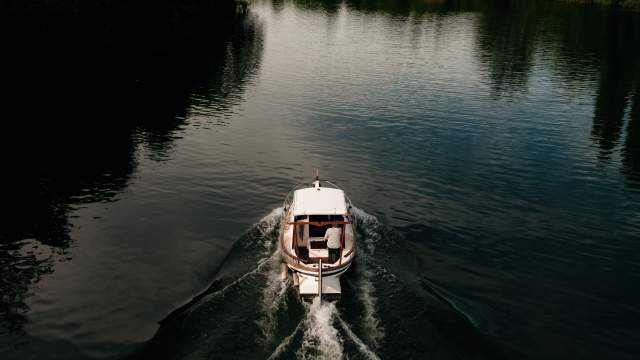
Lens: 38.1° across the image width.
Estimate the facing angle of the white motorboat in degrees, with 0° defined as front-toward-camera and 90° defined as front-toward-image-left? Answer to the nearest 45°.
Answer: approximately 180°
